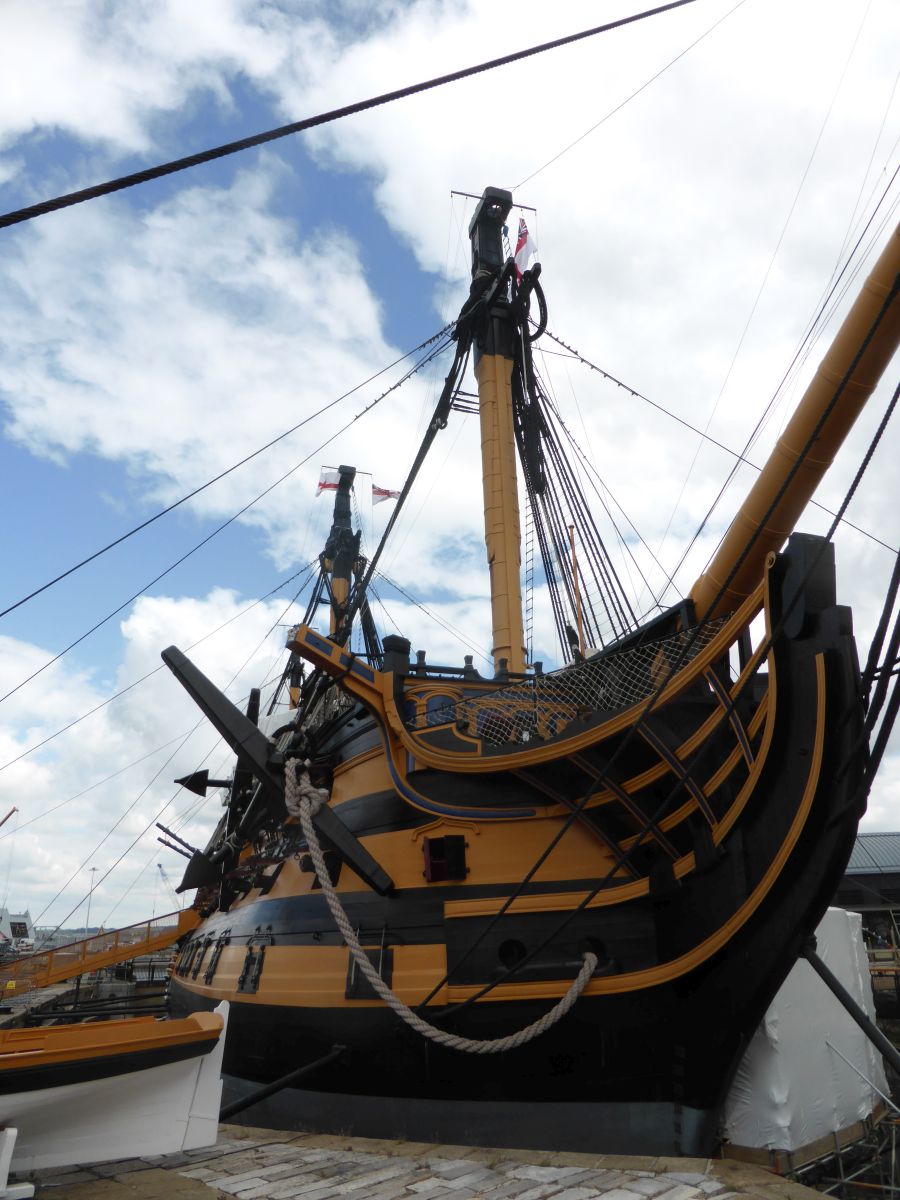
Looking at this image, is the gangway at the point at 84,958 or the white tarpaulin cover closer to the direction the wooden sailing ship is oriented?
the white tarpaulin cover

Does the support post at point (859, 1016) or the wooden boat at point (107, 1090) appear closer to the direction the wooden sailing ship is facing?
the support post

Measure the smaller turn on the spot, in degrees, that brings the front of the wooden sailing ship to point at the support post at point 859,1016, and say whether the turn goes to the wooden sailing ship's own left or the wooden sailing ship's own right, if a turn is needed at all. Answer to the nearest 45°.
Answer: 0° — it already faces it

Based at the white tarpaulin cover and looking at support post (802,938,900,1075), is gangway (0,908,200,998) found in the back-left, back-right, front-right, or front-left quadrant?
back-right

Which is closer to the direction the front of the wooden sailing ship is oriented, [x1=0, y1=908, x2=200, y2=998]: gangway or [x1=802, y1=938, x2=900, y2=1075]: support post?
the support post

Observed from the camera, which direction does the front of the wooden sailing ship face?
facing the viewer and to the right of the viewer

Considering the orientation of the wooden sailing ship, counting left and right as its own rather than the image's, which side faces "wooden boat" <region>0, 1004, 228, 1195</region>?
right
